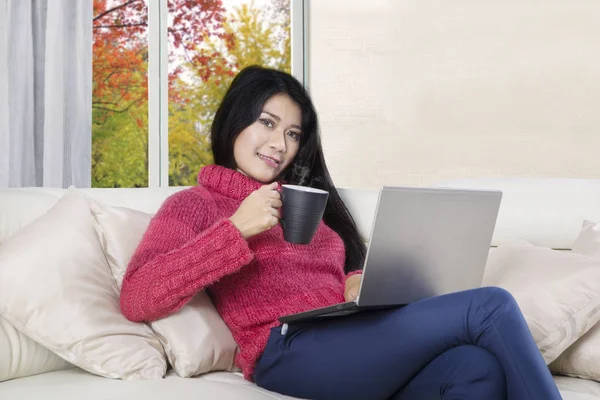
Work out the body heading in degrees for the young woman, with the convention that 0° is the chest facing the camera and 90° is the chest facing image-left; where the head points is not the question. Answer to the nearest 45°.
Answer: approximately 315°

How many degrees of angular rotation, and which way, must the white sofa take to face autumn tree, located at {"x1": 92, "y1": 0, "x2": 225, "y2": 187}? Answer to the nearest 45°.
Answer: approximately 180°

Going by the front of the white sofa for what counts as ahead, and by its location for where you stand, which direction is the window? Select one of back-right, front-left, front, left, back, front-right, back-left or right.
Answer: back

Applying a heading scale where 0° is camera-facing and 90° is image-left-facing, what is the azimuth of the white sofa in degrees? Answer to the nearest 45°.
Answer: approximately 0°

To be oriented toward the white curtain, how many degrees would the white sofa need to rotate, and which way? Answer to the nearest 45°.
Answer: approximately 135° to its right

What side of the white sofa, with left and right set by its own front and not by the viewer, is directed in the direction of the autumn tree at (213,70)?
back

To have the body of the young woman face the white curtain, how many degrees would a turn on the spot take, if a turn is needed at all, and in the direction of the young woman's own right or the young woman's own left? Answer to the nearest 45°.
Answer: approximately 180°
